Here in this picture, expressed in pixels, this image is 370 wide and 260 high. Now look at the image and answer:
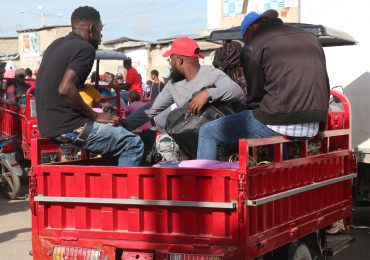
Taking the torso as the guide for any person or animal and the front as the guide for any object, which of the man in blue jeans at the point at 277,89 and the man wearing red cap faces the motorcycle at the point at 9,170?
the man in blue jeans

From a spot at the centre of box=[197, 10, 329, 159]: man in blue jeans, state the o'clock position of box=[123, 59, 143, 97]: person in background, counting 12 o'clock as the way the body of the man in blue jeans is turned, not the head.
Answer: The person in background is roughly at 1 o'clock from the man in blue jeans.

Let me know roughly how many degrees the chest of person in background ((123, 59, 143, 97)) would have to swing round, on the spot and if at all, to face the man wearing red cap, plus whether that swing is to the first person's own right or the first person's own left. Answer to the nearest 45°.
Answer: approximately 90° to the first person's own left

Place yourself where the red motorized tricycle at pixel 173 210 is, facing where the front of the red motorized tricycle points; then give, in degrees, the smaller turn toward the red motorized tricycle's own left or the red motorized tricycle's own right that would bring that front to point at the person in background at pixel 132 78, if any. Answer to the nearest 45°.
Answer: approximately 45° to the red motorized tricycle's own left

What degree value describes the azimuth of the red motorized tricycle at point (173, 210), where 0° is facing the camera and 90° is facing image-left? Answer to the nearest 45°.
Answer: approximately 225°

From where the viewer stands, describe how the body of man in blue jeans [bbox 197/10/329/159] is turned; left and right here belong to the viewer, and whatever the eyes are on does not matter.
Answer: facing away from the viewer and to the left of the viewer

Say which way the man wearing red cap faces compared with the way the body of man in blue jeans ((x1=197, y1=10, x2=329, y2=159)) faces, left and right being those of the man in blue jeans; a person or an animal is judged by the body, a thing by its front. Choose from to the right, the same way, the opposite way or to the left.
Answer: to the left

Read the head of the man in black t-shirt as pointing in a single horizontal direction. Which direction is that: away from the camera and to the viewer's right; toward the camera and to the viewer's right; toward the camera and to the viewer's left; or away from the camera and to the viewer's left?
away from the camera and to the viewer's right
